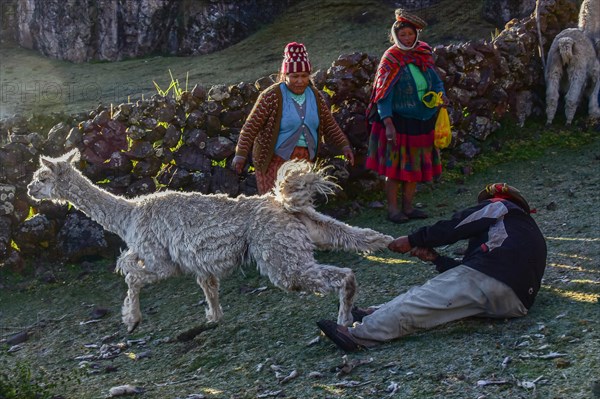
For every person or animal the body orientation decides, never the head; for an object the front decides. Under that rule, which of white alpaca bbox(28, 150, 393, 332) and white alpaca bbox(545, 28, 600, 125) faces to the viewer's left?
white alpaca bbox(28, 150, 393, 332)

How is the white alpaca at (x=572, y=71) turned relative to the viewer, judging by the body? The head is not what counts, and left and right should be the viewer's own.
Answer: facing away from the viewer and to the right of the viewer

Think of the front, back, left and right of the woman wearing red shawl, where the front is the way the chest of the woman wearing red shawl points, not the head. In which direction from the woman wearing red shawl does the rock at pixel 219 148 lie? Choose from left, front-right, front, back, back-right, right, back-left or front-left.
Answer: back-right

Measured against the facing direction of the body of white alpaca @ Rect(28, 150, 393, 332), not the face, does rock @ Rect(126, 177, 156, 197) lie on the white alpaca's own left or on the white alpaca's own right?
on the white alpaca's own right

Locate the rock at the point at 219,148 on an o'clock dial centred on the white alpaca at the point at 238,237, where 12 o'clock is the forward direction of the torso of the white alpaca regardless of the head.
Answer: The rock is roughly at 3 o'clock from the white alpaca.

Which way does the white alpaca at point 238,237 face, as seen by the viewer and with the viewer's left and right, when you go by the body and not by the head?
facing to the left of the viewer
